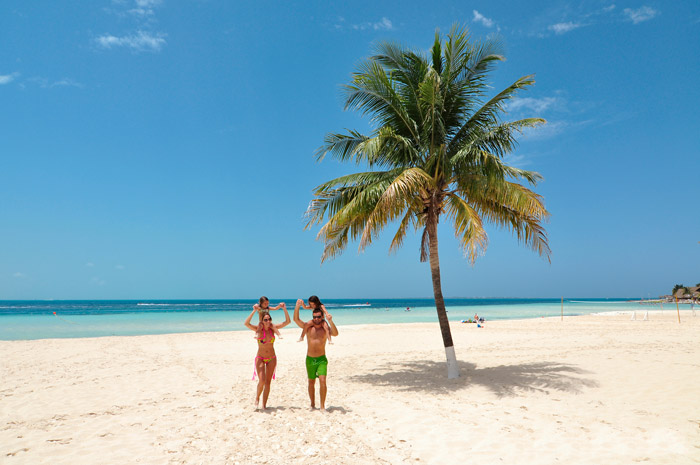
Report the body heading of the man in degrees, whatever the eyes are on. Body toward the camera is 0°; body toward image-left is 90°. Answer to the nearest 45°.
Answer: approximately 0°

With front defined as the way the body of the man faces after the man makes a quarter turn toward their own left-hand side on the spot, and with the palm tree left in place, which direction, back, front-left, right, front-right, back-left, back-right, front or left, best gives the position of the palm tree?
front-left
